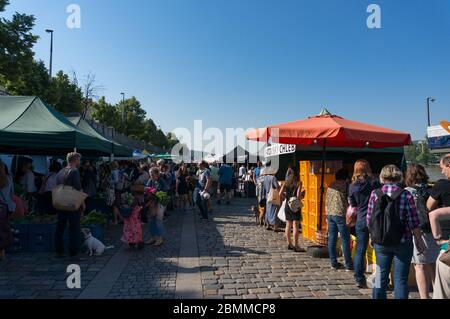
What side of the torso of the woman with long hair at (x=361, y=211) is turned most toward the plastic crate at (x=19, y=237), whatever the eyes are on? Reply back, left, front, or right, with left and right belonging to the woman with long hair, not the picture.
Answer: left

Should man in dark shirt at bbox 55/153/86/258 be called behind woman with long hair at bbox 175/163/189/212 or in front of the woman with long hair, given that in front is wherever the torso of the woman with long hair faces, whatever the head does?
in front

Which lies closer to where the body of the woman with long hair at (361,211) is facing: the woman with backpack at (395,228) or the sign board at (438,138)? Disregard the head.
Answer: the sign board

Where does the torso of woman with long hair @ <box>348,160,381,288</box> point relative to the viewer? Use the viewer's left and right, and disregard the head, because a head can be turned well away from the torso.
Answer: facing away from the viewer

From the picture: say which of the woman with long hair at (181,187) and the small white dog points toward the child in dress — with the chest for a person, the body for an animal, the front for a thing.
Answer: the woman with long hair

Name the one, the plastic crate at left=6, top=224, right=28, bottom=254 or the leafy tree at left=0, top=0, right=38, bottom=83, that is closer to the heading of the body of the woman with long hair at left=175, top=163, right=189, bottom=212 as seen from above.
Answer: the plastic crate

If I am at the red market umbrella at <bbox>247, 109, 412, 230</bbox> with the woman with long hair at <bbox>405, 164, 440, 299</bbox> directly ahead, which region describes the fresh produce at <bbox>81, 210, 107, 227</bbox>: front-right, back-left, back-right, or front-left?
back-right

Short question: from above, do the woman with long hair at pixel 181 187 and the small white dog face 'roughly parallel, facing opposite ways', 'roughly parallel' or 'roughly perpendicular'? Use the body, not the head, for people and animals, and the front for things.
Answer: roughly perpendicular

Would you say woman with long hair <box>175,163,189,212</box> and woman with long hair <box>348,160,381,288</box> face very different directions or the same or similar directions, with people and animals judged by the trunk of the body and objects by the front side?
very different directions

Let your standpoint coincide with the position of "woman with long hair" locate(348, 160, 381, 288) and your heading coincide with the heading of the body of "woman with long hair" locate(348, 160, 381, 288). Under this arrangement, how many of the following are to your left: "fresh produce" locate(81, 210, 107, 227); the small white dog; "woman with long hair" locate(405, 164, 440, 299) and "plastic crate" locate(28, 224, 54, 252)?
3

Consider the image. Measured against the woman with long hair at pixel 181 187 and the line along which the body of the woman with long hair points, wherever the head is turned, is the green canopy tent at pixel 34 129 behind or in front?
in front

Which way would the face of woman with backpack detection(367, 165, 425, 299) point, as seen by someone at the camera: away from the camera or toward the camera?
away from the camera
